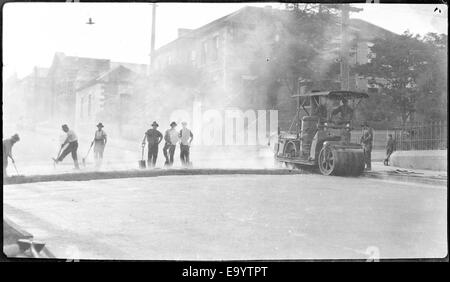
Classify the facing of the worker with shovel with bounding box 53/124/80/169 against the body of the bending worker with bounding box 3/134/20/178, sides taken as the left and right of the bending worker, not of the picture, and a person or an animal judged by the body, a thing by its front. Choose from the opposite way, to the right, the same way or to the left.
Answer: the opposite way

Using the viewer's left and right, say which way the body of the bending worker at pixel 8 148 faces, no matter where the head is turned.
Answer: facing to the right of the viewer

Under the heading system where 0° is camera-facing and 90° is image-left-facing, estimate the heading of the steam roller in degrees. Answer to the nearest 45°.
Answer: approximately 315°

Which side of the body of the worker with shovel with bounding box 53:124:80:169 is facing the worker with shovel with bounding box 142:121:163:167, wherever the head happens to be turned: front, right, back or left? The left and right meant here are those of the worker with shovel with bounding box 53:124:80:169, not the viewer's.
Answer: back

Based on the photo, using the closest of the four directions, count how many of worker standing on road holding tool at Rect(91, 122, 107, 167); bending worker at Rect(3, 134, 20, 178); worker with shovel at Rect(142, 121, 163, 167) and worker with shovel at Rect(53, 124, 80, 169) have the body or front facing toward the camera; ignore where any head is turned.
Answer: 2

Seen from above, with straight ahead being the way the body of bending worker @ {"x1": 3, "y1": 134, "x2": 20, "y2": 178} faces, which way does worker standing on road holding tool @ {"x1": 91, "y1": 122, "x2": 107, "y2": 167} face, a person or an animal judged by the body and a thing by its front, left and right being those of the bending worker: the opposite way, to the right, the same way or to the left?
to the right
